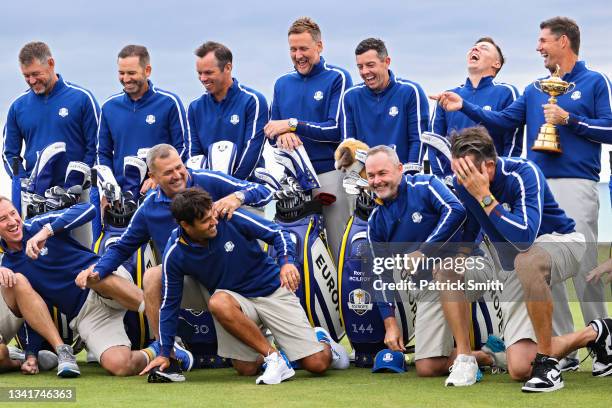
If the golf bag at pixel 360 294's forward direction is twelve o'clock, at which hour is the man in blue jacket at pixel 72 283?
The man in blue jacket is roughly at 3 o'clock from the golf bag.

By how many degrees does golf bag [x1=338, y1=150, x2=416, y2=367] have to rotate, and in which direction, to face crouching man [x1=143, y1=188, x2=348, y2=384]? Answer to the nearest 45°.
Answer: approximately 45° to its right

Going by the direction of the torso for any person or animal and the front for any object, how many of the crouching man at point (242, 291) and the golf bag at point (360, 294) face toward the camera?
2

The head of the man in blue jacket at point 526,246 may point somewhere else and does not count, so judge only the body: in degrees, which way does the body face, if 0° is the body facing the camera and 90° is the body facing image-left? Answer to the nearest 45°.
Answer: approximately 45°

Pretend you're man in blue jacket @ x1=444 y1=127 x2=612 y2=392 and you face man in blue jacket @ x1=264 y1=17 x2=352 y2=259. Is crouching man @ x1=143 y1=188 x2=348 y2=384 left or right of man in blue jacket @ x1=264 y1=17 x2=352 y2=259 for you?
left

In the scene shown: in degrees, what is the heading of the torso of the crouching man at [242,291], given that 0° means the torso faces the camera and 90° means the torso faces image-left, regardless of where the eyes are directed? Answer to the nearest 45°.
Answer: approximately 0°

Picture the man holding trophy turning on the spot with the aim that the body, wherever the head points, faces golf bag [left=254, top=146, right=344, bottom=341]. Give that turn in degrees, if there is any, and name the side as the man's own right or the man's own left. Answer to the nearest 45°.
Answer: approximately 45° to the man's own right

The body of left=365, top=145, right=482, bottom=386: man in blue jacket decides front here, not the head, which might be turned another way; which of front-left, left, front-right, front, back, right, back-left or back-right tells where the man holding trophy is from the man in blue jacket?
back
